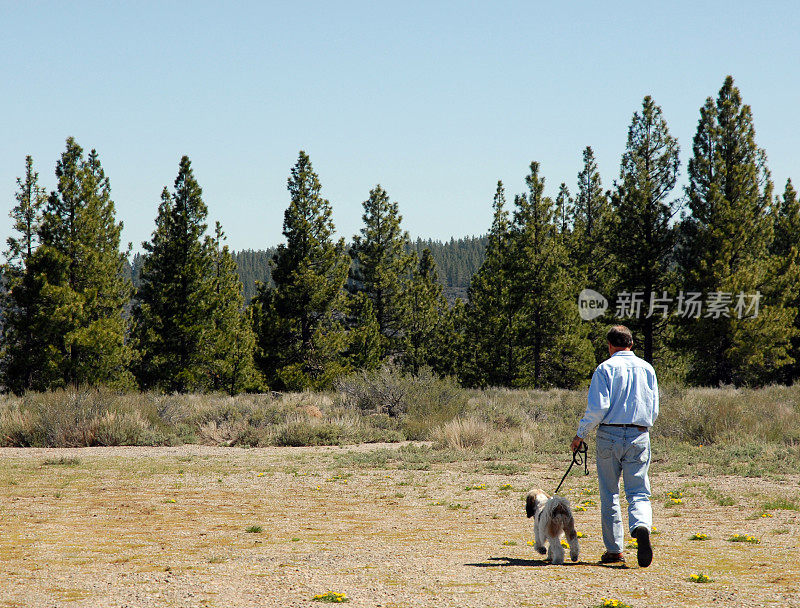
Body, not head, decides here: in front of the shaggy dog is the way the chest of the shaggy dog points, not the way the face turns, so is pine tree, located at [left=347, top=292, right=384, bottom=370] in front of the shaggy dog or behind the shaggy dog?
in front

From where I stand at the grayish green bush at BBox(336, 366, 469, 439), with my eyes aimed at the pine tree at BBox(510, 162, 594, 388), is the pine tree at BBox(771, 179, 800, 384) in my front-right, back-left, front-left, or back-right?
front-right

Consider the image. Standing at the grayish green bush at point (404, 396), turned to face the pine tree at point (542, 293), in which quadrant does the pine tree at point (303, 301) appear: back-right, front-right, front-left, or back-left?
front-left

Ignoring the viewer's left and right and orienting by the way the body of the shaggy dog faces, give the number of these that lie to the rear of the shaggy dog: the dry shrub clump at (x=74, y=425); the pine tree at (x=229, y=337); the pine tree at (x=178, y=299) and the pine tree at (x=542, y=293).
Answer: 0

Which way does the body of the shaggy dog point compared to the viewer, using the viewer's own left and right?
facing away from the viewer and to the left of the viewer

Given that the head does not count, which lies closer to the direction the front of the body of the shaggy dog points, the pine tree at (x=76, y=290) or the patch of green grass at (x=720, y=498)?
the pine tree

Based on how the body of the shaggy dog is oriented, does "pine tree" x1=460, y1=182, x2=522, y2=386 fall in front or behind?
in front

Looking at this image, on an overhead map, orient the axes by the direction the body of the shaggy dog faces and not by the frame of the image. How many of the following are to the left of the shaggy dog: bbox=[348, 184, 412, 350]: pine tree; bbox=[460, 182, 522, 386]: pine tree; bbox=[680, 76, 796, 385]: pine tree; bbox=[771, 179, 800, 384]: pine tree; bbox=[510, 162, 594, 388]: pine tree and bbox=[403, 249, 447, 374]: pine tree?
0

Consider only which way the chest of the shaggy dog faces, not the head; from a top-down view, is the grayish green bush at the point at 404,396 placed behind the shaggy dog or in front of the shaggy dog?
in front

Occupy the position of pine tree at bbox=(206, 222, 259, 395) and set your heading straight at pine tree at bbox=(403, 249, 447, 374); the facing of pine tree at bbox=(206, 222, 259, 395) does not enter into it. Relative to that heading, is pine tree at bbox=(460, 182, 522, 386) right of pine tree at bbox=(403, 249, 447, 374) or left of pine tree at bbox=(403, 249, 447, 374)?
right

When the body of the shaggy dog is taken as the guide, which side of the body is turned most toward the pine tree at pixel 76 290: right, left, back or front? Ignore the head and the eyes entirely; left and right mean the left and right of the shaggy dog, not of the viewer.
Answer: front

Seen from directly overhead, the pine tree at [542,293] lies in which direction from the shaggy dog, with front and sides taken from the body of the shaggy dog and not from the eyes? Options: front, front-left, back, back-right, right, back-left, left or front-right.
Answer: front-right

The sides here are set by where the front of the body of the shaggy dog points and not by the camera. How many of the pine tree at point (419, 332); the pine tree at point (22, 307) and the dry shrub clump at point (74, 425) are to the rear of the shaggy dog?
0

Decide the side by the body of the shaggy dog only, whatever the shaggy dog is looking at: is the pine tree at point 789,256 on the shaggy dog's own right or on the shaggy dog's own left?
on the shaggy dog's own right

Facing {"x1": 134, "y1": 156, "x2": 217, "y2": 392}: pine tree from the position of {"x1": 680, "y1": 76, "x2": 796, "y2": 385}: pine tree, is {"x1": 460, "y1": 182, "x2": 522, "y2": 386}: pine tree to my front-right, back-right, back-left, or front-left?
front-right

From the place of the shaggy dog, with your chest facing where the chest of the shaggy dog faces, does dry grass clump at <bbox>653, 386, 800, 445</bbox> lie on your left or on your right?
on your right

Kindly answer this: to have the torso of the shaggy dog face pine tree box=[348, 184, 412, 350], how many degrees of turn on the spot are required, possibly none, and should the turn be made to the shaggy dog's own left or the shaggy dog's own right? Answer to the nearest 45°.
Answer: approximately 45° to the shaggy dog's own right
